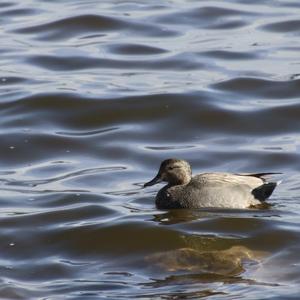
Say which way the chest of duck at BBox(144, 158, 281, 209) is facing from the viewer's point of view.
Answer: to the viewer's left
